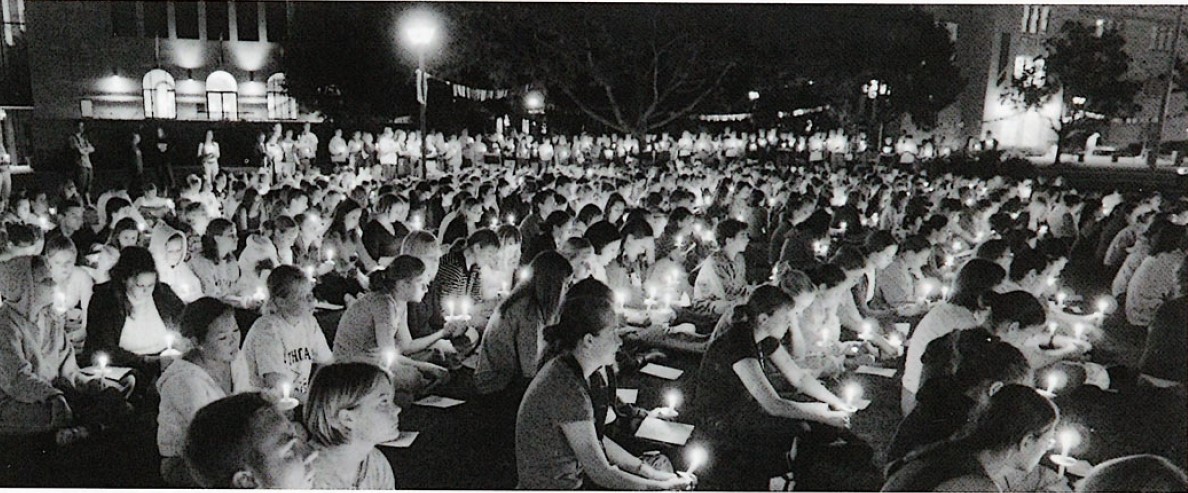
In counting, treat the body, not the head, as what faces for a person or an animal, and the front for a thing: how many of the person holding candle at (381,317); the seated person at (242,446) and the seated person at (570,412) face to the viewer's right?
3

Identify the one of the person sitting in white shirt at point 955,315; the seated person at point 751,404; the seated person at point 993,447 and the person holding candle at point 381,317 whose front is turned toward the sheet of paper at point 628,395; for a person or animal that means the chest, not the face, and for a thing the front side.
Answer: the person holding candle at point 381,317

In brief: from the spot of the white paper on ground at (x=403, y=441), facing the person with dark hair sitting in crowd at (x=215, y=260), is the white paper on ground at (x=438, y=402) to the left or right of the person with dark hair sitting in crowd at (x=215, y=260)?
right

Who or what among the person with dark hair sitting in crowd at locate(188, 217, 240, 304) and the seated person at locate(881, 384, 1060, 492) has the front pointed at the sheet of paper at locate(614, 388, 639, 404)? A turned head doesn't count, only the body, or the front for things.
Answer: the person with dark hair sitting in crowd

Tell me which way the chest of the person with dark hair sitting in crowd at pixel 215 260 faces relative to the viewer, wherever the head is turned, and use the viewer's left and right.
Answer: facing the viewer and to the right of the viewer

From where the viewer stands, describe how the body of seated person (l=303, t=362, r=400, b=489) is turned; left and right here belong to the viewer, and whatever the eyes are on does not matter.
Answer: facing to the right of the viewer

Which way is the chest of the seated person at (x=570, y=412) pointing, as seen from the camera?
to the viewer's right

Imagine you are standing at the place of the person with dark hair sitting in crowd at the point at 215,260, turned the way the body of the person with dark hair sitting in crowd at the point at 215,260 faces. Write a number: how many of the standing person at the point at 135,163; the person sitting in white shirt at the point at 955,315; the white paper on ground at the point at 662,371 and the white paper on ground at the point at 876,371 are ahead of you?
3

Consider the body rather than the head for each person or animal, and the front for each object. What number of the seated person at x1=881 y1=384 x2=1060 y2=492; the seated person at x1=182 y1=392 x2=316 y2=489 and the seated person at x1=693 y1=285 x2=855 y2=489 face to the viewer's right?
3

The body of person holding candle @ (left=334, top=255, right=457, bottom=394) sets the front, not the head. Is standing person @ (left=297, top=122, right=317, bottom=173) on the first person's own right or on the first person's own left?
on the first person's own left

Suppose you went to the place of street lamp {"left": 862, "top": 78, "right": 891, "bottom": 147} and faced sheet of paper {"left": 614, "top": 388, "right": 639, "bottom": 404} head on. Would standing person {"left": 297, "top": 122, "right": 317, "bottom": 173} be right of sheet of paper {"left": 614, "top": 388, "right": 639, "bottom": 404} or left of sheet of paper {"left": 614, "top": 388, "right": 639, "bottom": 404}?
right

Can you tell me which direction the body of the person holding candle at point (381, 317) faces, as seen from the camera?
to the viewer's right

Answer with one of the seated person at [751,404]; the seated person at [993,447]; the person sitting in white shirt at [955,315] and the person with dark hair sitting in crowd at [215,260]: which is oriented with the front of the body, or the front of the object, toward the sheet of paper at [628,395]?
the person with dark hair sitting in crowd at [215,260]

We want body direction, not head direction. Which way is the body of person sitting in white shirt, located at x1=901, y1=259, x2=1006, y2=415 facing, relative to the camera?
to the viewer's right

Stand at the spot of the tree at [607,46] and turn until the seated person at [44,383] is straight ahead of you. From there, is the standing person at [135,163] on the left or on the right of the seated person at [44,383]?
right

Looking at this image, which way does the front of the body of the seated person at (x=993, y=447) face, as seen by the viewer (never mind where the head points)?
to the viewer's right

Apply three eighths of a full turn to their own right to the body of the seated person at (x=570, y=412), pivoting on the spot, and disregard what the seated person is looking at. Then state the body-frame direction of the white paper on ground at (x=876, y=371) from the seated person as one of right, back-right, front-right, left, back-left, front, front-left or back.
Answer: back

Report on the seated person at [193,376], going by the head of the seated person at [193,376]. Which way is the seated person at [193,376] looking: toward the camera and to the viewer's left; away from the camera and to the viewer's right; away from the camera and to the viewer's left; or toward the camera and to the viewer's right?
toward the camera and to the viewer's right

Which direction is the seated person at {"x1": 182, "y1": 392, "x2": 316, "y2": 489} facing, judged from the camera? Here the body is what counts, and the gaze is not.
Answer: to the viewer's right
